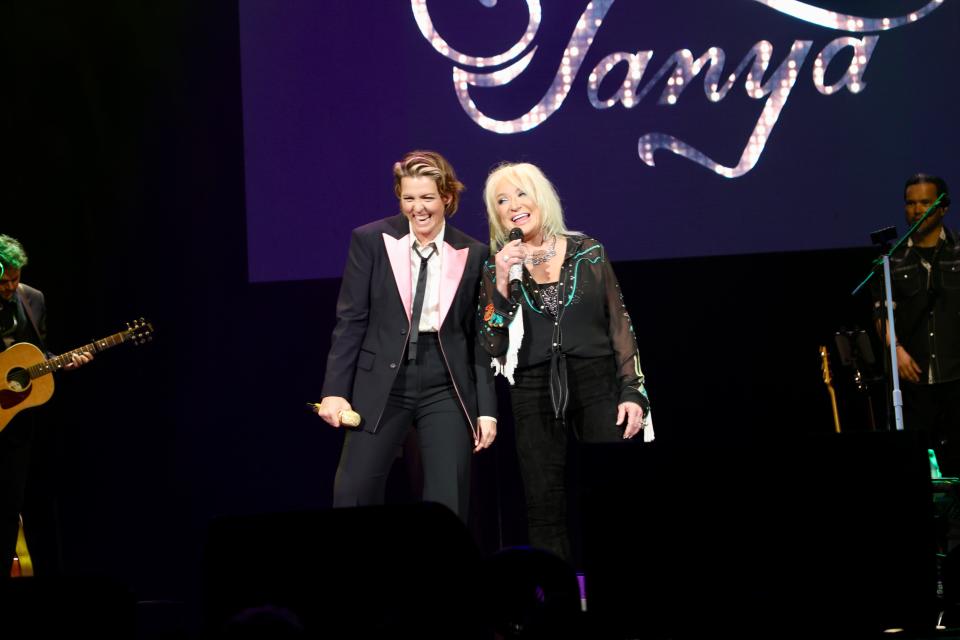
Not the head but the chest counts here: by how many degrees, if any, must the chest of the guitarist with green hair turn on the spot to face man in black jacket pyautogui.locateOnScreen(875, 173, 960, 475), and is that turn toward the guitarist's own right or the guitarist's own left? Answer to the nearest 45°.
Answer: approximately 45° to the guitarist's own left

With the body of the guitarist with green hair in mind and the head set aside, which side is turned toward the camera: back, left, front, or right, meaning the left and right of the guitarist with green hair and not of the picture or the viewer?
front

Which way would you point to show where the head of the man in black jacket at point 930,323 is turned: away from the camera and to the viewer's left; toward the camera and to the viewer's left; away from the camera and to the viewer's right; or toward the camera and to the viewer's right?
toward the camera and to the viewer's left

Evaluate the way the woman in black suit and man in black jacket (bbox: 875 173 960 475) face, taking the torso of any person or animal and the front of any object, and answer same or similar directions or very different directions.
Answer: same or similar directions

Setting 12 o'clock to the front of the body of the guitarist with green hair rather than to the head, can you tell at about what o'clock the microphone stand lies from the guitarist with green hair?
The microphone stand is roughly at 10 o'clock from the guitarist with green hair.

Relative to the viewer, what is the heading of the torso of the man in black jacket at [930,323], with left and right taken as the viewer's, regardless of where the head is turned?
facing the viewer

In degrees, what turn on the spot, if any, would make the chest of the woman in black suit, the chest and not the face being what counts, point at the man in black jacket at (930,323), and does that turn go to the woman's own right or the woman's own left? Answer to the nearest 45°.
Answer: approximately 90° to the woman's own left

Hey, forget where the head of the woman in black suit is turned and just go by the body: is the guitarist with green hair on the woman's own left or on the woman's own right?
on the woman's own right

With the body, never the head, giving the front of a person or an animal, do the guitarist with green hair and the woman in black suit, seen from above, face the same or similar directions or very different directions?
same or similar directions

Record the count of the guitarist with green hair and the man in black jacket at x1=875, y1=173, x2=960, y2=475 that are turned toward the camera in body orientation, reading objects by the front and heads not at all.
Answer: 2

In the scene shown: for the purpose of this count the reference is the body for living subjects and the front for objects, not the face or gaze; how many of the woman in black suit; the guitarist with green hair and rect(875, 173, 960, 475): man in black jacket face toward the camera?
3

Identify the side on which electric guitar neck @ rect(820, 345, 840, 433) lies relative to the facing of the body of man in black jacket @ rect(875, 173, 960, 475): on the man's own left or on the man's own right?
on the man's own right

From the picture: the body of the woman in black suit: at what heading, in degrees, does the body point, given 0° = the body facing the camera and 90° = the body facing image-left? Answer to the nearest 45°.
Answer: approximately 0°
